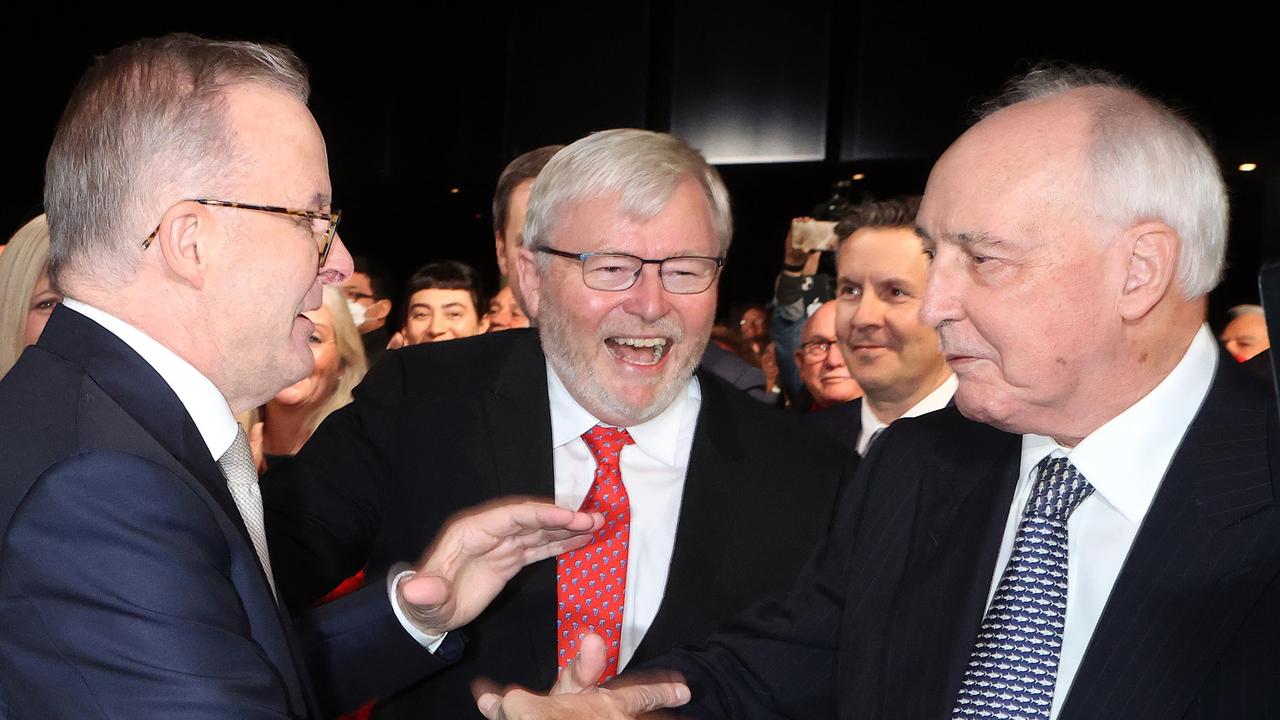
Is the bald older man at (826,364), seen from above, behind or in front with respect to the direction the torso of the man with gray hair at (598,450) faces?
behind

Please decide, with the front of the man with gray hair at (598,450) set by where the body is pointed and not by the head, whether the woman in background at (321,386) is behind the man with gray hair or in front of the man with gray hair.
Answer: behind

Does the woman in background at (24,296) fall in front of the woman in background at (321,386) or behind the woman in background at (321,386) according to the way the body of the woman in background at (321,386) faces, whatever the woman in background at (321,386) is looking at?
in front

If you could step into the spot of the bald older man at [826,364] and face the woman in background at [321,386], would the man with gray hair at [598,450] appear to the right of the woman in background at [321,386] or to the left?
left

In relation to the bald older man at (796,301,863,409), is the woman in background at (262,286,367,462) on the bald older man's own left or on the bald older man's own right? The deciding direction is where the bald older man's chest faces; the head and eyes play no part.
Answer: on the bald older man's own right

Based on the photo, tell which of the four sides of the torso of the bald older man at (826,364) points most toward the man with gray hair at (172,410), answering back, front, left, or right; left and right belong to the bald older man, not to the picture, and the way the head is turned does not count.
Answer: front

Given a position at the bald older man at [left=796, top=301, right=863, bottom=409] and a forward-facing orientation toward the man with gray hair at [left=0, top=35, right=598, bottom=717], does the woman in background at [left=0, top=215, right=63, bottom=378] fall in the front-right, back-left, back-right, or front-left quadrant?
front-right

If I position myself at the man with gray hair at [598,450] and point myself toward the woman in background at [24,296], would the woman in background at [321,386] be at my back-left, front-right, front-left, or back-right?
front-right

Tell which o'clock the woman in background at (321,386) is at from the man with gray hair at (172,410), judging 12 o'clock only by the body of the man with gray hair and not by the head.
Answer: The woman in background is roughly at 9 o'clock from the man with gray hair.

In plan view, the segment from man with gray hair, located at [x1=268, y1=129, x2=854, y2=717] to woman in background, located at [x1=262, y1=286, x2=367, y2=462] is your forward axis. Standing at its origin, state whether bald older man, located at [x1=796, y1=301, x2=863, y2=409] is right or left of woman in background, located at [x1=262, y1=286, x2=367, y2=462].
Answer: right

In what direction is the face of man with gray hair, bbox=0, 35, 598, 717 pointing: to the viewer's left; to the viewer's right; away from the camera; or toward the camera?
to the viewer's right

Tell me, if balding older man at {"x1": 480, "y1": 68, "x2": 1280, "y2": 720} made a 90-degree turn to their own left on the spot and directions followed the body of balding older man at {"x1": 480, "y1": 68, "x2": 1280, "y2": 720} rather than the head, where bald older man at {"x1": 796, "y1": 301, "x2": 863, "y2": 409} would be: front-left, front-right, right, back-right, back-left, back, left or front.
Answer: back-left

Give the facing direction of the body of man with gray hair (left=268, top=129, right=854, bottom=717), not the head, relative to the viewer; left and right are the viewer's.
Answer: facing the viewer

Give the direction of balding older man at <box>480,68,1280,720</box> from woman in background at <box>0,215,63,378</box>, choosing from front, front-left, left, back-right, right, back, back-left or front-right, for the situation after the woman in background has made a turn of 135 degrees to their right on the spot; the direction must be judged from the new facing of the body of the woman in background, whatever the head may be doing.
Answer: back-left

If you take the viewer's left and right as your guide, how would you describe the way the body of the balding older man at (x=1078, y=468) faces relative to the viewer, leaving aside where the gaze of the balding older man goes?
facing the viewer and to the left of the viewer

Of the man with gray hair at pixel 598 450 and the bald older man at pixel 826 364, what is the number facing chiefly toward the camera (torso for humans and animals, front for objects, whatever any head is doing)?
2
